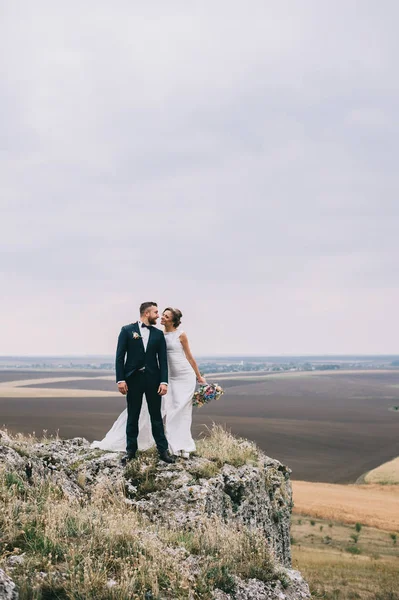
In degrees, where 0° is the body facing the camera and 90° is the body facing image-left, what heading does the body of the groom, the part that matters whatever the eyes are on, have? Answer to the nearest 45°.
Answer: approximately 0°

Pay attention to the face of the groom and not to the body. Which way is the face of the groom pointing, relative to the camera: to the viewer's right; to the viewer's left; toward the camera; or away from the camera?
to the viewer's right

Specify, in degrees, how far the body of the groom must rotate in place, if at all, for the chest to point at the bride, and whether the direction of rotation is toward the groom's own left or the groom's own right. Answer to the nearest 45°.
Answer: approximately 135° to the groom's own left
